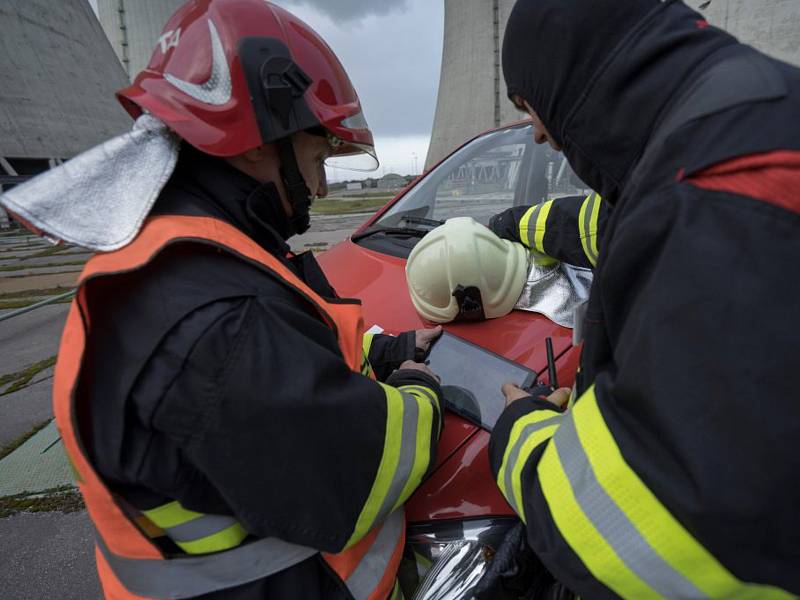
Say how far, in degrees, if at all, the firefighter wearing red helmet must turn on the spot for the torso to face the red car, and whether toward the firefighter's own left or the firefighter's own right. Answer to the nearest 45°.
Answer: approximately 45° to the firefighter's own left

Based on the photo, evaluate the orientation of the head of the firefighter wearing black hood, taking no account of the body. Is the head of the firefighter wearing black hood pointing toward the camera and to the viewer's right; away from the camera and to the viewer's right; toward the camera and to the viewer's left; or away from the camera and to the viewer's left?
away from the camera and to the viewer's left

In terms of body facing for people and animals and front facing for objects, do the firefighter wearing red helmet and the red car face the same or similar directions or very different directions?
very different directions

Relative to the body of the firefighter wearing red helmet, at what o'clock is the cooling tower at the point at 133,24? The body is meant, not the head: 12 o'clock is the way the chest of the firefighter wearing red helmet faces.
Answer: The cooling tower is roughly at 9 o'clock from the firefighter wearing red helmet.

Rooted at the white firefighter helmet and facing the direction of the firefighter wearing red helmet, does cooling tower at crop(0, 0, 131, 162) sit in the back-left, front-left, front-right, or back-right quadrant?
back-right

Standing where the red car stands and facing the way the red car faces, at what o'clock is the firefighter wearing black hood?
The firefighter wearing black hood is roughly at 10 o'clock from the red car.

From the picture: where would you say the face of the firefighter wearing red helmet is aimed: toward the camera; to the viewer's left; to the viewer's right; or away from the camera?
to the viewer's right

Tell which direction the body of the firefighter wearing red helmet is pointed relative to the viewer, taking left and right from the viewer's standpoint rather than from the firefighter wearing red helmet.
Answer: facing to the right of the viewer

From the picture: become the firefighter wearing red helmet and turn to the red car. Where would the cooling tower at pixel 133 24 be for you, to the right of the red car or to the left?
left

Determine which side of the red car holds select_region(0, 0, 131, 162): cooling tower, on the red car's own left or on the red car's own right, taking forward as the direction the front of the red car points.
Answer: on the red car's own right

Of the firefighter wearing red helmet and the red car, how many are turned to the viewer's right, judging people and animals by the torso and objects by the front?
1

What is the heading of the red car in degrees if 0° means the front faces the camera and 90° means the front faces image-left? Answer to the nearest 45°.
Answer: approximately 45°
